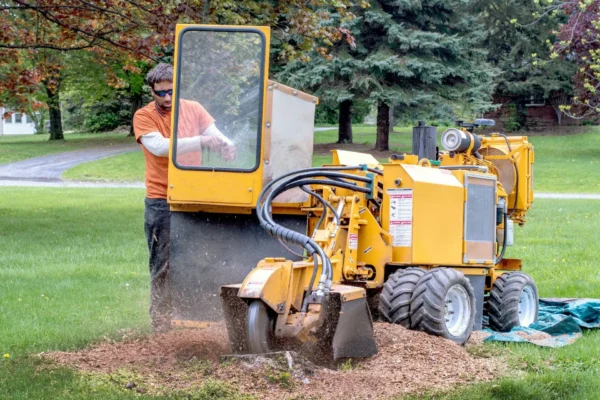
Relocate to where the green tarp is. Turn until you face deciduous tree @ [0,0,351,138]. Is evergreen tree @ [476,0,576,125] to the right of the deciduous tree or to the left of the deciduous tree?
right

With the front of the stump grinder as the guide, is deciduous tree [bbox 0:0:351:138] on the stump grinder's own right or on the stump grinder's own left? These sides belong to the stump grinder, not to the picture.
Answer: on the stump grinder's own right

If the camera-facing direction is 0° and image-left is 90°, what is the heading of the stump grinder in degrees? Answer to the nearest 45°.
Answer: approximately 45°

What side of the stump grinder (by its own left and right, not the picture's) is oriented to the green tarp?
back

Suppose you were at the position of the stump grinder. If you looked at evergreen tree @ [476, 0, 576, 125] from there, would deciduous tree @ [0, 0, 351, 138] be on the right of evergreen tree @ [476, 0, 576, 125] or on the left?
left

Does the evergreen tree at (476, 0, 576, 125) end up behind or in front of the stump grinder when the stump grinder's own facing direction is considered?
behind

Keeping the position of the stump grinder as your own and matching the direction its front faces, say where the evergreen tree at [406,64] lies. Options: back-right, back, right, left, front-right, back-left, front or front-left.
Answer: back-right
